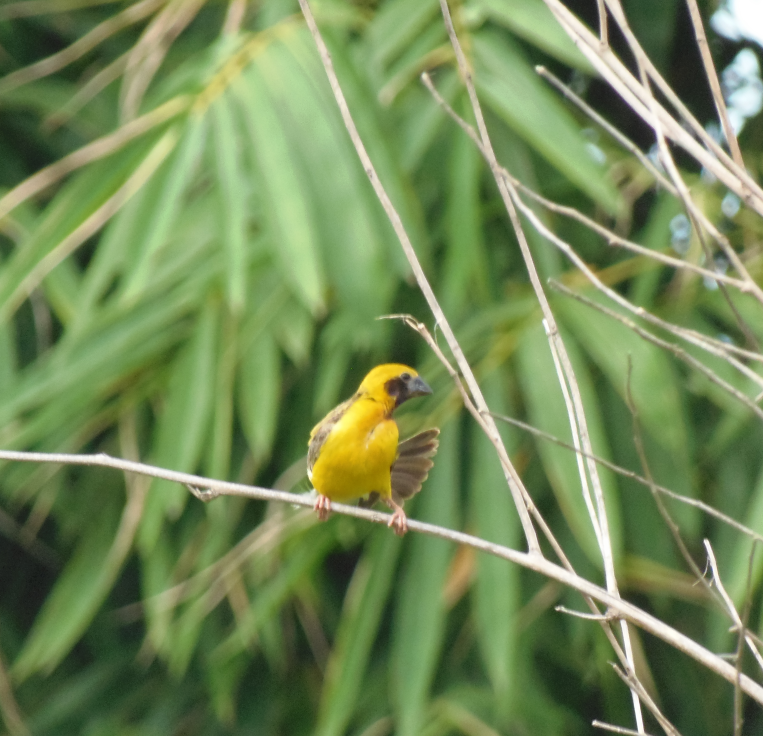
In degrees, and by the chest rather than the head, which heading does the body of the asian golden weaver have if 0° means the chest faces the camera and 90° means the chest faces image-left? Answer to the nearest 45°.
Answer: approximately 0°
